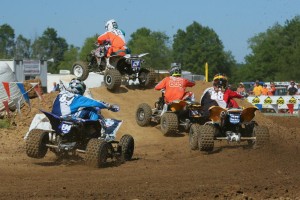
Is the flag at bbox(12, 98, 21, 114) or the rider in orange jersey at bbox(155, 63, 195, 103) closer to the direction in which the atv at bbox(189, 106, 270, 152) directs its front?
the rider in orange jersey

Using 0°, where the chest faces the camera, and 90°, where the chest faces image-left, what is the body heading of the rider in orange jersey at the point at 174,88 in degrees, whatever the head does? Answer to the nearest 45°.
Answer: approximately 180°

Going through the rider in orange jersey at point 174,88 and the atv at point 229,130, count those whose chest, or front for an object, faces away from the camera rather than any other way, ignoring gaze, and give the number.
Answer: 2

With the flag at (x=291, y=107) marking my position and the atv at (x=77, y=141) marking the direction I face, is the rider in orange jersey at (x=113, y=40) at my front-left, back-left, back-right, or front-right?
front-right

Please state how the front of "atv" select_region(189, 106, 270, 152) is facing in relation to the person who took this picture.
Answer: facing away from the viewer

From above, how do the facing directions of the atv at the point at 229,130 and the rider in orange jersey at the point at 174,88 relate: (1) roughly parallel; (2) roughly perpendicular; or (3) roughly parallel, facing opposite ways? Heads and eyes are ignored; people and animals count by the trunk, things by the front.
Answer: roughly parallel

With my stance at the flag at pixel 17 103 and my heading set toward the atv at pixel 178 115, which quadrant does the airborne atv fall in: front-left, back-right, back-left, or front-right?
front-left

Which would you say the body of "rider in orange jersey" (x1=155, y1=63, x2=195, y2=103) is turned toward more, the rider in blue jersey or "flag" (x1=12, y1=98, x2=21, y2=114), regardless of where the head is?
the flag

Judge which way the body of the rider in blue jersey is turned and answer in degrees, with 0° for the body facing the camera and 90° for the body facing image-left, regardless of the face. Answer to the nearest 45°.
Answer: approximately 225°
